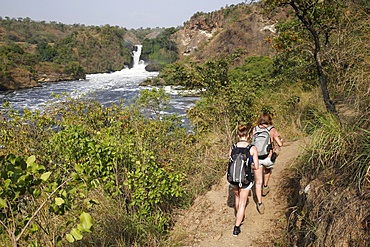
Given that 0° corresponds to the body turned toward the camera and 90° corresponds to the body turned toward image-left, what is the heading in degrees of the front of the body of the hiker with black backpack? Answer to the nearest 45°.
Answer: approximately 180°

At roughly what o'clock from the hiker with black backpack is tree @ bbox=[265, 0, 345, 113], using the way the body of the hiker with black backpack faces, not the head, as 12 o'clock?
The tree is roughly at 1 o'clock from the hiker with black backpack.
